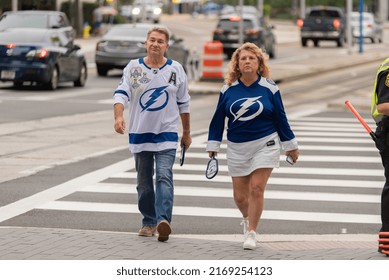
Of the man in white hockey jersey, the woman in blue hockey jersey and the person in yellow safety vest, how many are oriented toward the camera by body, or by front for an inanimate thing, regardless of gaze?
2

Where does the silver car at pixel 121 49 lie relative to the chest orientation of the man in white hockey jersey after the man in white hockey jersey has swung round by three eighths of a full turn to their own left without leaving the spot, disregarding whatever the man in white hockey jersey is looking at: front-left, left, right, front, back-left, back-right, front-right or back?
front-left

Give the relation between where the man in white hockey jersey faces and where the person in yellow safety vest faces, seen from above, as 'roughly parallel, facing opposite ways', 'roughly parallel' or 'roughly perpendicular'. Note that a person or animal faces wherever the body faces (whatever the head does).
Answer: roughly perpendicular

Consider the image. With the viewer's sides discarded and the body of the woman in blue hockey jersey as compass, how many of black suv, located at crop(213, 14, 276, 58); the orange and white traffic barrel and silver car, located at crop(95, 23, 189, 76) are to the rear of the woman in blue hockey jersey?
3

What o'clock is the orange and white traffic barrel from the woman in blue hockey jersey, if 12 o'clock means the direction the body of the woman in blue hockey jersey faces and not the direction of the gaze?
The orange and white traffic barrel is roughly at 6 o'clock from the woman in blue hockey jersey.

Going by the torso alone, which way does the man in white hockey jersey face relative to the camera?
toward the camera

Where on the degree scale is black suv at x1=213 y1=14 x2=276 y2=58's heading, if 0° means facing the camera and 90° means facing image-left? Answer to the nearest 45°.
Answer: approximately 225°
